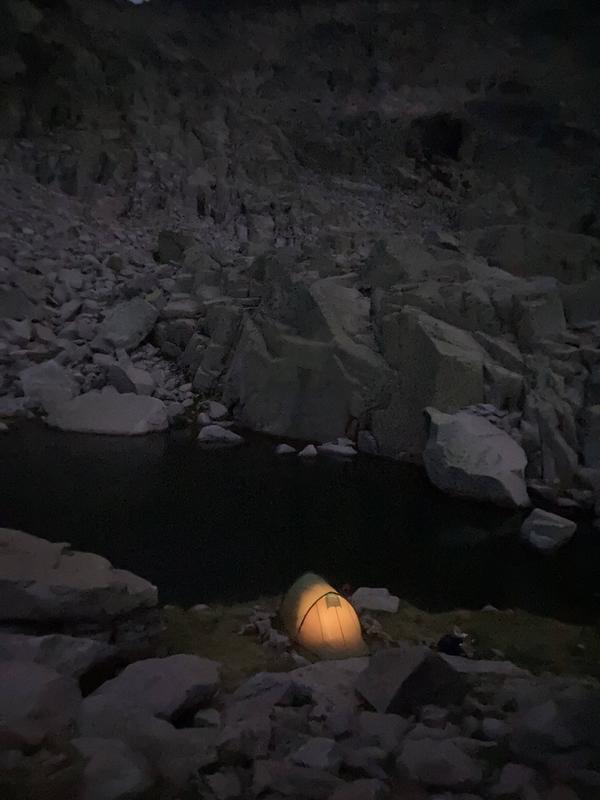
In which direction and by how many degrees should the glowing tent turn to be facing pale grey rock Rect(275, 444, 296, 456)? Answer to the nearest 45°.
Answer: approximately 135° to its left

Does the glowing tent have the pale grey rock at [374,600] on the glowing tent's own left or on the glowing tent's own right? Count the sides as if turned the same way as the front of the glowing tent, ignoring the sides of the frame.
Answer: on the glowing tent's own left

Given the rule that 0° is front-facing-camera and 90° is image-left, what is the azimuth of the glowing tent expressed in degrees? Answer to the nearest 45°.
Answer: approximately 315°

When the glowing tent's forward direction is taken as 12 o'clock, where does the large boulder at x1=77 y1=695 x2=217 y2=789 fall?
The large boulder is roughly at 2 o'clock from the glowing tent.

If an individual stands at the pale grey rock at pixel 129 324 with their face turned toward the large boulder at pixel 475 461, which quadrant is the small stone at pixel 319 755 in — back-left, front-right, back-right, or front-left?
front-right

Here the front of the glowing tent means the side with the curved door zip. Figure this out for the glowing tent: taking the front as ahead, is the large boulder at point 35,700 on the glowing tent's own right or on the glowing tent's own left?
on the glowing tent's own right

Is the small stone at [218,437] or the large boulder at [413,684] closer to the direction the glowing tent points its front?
the large boulder

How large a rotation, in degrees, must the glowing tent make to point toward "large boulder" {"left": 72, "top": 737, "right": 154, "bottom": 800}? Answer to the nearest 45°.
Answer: approximately 45° to its right

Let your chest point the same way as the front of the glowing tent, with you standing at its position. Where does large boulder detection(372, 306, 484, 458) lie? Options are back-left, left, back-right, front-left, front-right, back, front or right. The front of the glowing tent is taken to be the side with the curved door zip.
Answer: back-left

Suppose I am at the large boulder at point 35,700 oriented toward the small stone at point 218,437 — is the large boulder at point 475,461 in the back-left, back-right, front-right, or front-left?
front-right

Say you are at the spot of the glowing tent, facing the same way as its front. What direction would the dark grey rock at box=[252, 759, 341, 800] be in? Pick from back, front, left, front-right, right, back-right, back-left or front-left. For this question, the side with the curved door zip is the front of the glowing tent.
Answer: front-right

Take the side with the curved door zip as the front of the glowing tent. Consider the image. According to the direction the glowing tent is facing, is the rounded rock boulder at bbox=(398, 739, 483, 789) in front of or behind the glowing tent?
in front

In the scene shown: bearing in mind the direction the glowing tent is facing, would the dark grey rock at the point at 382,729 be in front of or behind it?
in front

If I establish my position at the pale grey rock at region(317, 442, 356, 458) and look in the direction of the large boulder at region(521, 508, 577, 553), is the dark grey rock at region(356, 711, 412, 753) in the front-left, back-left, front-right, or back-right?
front-right

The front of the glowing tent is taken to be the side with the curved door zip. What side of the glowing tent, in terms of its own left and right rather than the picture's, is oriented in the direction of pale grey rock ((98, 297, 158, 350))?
back
